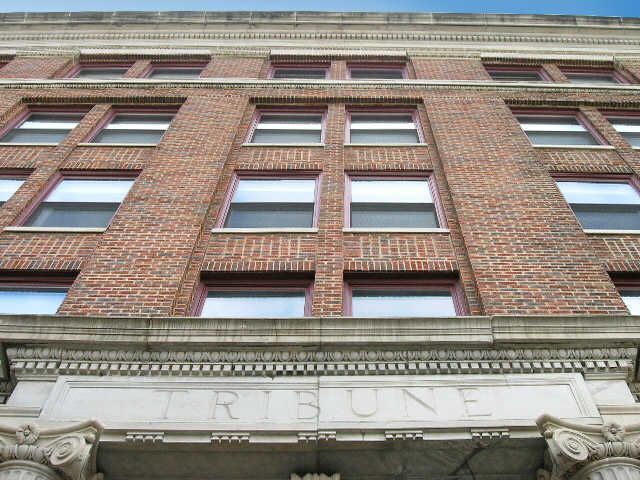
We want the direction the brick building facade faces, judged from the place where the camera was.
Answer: facing the viewer
